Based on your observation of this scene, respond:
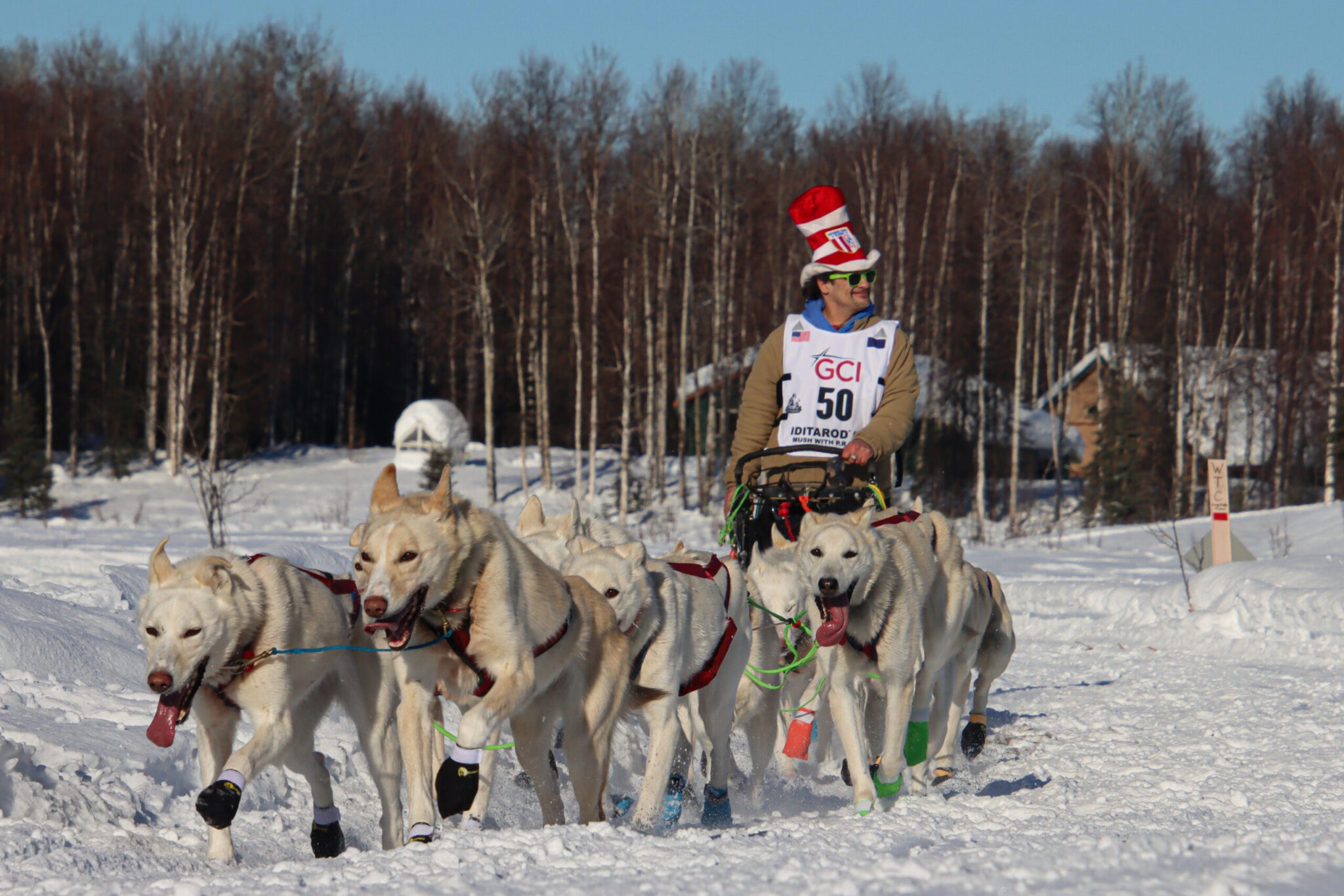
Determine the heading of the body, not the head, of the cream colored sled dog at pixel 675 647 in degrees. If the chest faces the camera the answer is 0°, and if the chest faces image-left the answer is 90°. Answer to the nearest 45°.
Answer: approximately 45°

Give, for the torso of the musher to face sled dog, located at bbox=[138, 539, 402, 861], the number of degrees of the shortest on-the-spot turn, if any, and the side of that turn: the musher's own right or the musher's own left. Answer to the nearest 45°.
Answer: approximately 45° to the musher's own right

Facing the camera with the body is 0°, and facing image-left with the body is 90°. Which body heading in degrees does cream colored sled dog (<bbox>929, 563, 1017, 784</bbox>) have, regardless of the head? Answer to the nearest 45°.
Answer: approximately 45°

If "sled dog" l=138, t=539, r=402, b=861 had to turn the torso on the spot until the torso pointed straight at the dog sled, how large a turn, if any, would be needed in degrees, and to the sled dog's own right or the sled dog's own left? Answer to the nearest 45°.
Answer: approximately 180°

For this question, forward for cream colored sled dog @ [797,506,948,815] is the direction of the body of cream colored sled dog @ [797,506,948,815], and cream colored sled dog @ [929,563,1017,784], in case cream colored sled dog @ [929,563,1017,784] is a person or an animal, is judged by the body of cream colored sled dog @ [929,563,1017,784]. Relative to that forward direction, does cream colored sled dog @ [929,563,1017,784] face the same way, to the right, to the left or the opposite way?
the same way

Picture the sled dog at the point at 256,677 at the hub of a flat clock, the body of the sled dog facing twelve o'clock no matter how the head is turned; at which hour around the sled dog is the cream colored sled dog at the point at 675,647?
The cream colored sled dog is roughly at 7 o'clock from the sled dog.

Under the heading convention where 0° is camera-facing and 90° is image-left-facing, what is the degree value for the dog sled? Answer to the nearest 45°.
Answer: approximately 45°

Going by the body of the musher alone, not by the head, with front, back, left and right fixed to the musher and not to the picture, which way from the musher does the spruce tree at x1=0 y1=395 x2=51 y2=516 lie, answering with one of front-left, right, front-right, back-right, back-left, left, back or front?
back-right

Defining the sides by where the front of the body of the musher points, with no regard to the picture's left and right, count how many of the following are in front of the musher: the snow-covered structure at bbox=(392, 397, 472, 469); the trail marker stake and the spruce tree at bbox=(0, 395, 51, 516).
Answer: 0

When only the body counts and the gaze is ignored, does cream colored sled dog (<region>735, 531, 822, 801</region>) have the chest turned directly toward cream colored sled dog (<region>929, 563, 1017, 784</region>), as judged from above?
no

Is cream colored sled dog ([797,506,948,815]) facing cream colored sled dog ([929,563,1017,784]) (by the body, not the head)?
no

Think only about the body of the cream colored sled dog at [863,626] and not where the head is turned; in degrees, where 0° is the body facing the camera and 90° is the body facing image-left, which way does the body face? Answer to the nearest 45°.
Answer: approximately 45°

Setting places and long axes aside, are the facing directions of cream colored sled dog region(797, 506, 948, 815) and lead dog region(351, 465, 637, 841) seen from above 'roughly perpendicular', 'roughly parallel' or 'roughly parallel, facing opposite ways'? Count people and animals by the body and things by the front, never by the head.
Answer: roughly parallel

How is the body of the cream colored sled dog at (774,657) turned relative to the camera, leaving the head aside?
toward the camera

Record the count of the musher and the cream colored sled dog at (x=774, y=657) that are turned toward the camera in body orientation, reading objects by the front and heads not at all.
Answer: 2

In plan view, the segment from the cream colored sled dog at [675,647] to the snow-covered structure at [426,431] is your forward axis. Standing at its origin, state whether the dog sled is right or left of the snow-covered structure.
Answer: right
